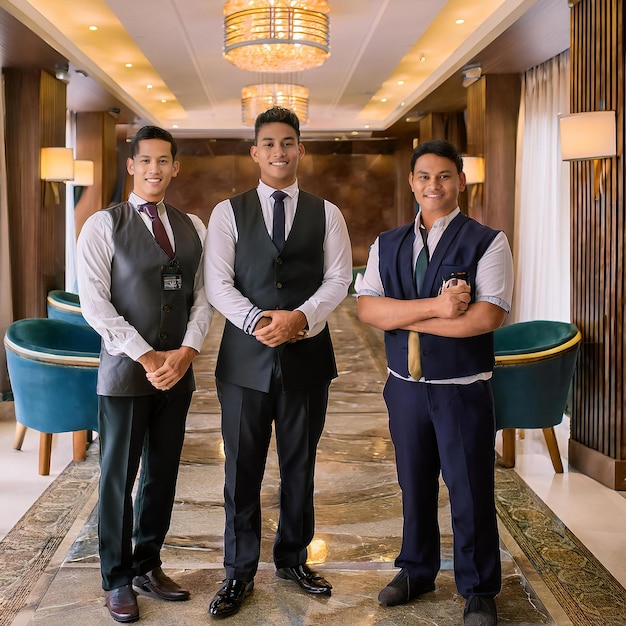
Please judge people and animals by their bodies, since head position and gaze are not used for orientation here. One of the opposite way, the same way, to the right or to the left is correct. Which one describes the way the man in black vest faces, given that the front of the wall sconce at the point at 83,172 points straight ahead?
to the right

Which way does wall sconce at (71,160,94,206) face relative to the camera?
to the viewer's right

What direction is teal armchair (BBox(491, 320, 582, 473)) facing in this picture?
to the viewer's left

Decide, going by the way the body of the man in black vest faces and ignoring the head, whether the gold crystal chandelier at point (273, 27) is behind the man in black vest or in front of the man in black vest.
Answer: behind

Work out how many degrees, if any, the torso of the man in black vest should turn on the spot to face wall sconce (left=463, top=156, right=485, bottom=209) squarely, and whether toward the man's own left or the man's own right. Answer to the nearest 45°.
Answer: approximately 180°

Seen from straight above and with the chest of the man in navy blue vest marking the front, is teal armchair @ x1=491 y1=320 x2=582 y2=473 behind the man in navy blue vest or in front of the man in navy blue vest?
behind

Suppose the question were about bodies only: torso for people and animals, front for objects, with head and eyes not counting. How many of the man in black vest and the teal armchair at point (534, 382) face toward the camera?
1
